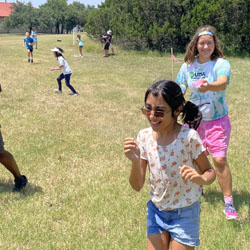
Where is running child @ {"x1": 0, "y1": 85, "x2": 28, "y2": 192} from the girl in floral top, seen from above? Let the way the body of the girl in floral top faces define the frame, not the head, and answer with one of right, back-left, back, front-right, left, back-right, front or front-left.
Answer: right

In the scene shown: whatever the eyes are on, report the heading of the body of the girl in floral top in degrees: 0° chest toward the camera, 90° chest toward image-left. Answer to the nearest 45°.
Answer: approximately 45°

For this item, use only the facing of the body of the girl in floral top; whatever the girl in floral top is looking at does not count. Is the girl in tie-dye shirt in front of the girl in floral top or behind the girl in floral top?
behind

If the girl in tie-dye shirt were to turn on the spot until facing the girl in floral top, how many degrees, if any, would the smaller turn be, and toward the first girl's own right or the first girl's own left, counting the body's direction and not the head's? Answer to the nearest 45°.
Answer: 0° — they already face them

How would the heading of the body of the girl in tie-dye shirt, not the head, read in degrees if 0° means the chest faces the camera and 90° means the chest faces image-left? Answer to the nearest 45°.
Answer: approximately 0°

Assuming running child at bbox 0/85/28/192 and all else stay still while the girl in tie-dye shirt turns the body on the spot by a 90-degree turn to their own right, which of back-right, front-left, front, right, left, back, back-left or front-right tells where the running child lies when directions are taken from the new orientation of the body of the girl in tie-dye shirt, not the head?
front
